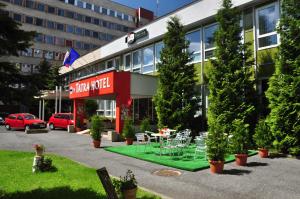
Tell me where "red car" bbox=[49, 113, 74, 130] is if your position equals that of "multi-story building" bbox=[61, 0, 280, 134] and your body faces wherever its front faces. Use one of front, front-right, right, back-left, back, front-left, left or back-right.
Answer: right

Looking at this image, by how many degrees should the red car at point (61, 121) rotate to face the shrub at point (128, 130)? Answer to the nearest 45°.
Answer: approximately 45° to its right

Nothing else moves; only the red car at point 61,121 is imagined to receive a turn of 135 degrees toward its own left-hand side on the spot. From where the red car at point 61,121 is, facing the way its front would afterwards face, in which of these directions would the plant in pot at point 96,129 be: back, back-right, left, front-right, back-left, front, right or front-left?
back

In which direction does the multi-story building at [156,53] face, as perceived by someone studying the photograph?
facing the viewer and to the left of the viewer
